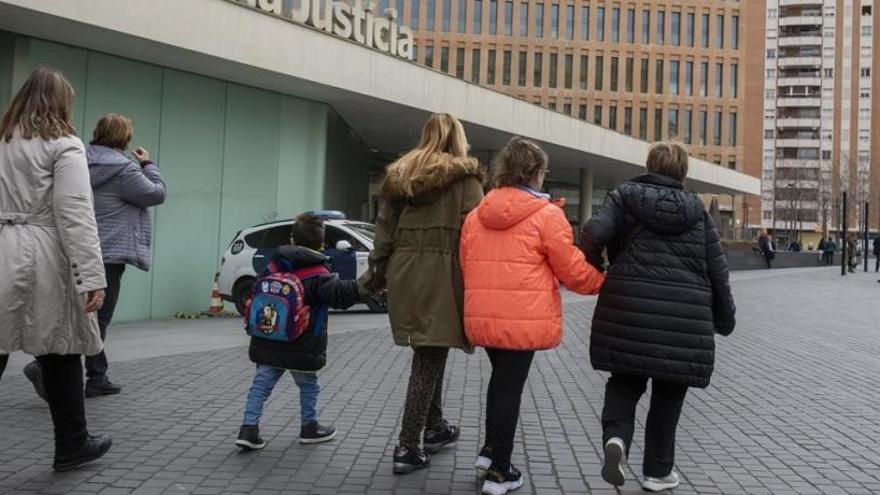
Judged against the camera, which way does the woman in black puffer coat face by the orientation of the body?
away from the camera

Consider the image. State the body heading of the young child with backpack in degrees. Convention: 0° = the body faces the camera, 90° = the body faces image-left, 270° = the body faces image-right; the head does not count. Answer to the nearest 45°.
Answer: approximately 225°

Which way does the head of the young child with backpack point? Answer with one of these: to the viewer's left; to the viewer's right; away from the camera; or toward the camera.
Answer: away from the camera

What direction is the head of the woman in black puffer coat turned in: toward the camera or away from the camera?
away from the camera

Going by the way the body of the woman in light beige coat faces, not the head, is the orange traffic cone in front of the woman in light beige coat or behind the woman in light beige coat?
in front

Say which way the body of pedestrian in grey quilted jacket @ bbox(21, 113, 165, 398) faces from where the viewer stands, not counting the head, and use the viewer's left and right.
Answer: facing away from the viewer and to the right of the viewer

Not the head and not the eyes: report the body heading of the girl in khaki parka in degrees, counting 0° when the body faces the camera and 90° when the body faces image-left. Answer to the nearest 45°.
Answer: approximately 225°

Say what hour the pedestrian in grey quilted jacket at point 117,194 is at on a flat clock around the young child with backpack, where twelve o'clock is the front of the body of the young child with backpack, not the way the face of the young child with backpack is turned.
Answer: The pedestrian in grey quilted jacket is roughly at 9 o'clock from the young child with backpack.

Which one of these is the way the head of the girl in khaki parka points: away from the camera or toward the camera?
away from the camera
